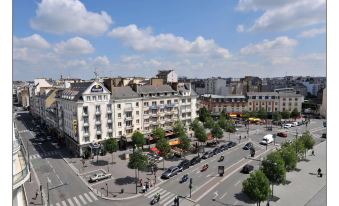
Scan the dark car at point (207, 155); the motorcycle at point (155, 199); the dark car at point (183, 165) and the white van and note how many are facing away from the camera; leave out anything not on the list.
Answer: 0

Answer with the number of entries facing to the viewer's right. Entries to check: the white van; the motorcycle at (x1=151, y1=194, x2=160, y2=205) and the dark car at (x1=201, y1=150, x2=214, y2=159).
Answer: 0

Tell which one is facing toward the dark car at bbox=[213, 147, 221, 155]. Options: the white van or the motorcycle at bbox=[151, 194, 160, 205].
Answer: the white van

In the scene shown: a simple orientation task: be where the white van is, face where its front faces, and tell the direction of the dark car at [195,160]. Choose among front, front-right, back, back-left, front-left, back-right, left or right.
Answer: front

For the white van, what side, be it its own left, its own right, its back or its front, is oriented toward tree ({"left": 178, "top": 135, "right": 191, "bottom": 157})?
front

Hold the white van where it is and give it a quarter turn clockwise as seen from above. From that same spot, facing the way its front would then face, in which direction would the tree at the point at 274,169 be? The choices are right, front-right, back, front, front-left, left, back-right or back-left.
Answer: back-left

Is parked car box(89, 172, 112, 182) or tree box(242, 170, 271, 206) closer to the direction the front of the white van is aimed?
the parked car

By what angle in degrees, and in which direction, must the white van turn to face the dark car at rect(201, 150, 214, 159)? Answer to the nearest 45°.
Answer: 0° — it already faces it

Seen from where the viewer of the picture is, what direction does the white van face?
facing the viewer and to the left of the viewer
